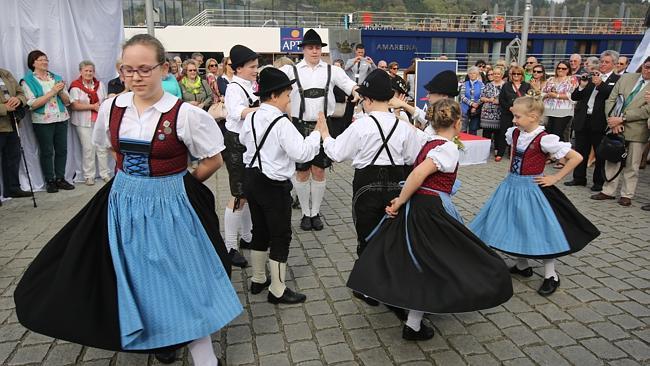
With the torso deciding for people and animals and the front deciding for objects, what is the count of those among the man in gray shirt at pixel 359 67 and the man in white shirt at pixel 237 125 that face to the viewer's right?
1

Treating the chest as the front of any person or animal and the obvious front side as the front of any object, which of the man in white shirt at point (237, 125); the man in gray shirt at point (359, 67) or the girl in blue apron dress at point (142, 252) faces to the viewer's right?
the man in white shirt at point (237, 125)

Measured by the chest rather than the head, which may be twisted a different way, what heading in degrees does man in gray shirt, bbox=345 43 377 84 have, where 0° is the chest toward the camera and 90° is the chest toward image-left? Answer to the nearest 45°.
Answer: approximately 0°

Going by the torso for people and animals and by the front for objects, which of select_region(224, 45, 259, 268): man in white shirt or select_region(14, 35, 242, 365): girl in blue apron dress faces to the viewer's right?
the man in white shirt

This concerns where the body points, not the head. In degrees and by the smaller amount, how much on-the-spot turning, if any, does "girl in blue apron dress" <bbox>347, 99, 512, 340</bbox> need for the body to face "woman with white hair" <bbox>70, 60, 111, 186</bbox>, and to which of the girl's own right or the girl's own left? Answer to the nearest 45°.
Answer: approximately 90° to the girl's own left

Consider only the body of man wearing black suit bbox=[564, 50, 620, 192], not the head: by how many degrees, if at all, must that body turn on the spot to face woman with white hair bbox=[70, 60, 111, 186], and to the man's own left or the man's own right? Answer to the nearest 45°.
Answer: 0° — they already face them

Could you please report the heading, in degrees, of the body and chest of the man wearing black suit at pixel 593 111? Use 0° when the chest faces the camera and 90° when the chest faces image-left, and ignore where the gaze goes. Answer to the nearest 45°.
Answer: approximately 45°

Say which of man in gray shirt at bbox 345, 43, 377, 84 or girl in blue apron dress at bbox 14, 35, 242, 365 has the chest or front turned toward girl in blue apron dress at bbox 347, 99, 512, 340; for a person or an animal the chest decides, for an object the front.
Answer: the man in gray shirt

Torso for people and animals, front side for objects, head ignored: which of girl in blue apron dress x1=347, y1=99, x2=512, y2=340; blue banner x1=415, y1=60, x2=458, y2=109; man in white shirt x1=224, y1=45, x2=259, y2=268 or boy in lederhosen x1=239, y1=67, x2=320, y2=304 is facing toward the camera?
the blue banner

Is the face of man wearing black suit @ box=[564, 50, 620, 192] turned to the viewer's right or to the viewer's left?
to the viewer's left

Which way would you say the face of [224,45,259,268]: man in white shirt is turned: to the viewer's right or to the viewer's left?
to the viewer's right

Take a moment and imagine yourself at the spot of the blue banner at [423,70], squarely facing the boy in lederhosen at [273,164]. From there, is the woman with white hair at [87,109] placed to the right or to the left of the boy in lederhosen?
right

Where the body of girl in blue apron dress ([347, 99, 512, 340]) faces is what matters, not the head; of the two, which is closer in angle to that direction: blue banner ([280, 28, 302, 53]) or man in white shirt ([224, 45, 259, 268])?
the blue banner
